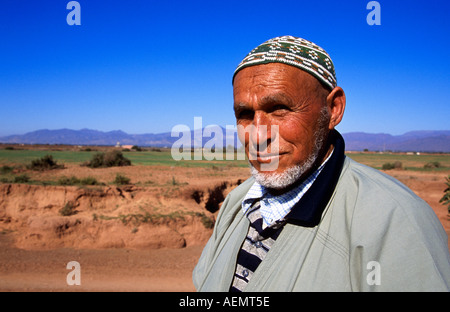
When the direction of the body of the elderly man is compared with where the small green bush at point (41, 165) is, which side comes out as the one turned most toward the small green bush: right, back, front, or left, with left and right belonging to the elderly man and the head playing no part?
right

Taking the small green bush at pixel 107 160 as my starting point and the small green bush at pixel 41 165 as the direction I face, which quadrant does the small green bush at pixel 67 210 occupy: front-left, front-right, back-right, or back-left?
front-left

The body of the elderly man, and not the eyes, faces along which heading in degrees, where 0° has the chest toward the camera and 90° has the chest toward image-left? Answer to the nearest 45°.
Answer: approximately 45°

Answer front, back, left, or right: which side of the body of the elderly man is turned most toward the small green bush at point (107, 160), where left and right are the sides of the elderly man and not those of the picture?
right

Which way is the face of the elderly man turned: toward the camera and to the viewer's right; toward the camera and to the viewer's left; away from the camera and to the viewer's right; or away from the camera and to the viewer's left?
toward the camera and to the viewer's left
